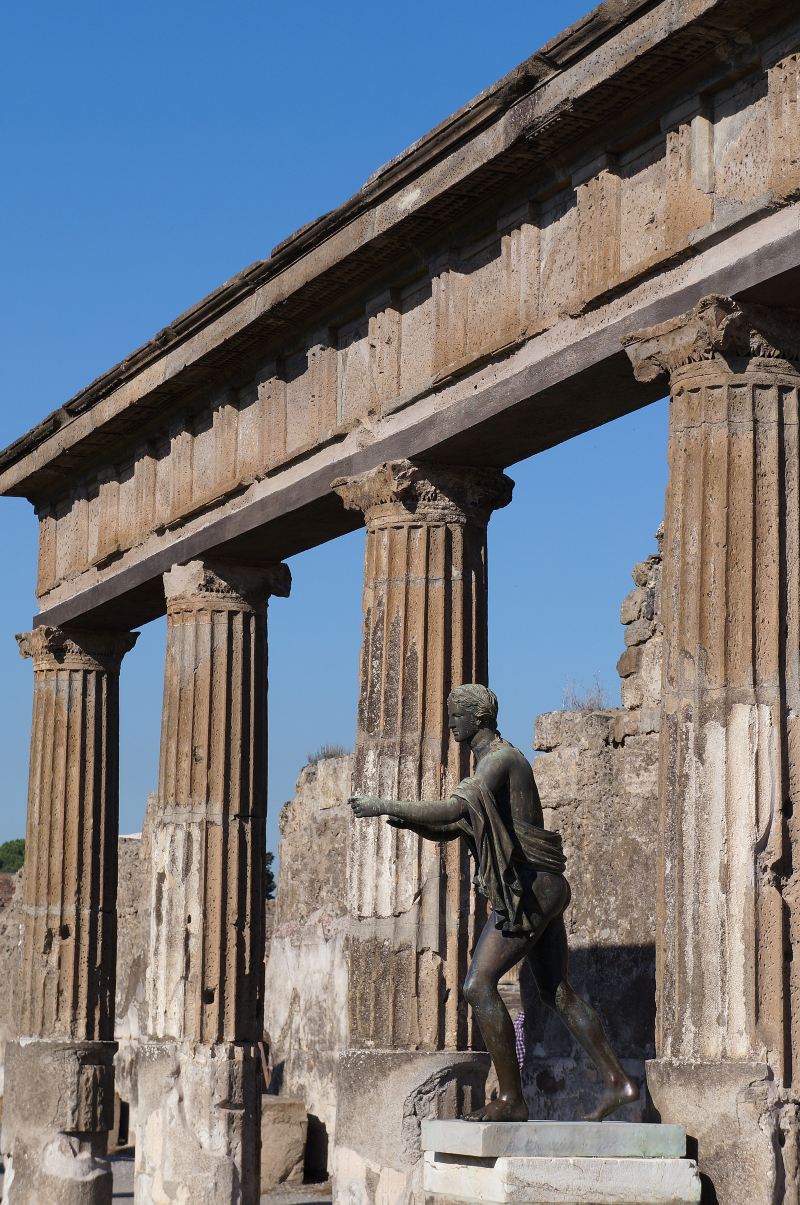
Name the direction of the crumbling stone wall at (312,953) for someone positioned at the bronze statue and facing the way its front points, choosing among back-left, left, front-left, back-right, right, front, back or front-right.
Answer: right

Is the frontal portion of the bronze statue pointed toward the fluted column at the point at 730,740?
no

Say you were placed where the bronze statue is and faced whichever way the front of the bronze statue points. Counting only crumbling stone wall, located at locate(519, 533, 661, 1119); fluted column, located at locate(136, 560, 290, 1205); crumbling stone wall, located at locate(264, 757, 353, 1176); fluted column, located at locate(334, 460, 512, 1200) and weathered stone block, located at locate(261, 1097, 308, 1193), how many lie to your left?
0

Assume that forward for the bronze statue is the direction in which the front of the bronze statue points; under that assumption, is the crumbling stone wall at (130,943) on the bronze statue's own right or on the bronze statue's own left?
on the bronze statue's own right

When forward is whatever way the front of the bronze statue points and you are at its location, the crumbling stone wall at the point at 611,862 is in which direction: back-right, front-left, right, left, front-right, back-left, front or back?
right

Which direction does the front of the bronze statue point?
to the viewer's left

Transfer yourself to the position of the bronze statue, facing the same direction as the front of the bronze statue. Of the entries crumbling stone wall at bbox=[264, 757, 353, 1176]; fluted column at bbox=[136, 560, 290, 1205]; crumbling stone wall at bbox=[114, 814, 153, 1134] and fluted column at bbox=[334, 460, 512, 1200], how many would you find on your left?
0

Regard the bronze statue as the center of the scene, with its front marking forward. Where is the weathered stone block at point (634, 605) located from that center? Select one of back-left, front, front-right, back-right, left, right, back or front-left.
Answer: right

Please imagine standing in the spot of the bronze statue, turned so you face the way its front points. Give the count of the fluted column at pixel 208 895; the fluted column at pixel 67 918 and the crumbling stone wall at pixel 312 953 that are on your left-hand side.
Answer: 0
